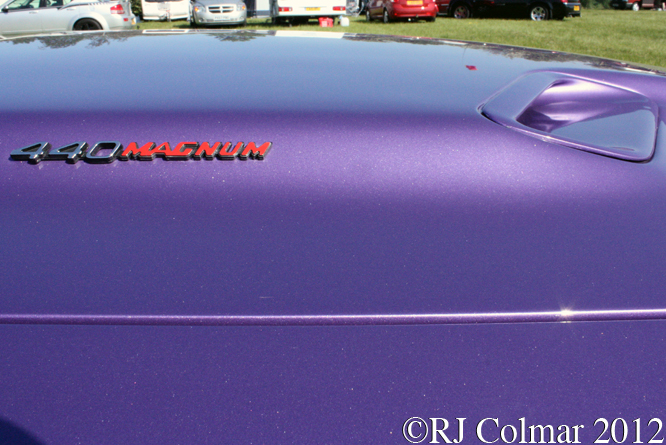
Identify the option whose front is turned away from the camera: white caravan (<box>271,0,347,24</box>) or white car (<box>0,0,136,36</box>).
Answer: white caravan (<box>271,0,347,24</box>)

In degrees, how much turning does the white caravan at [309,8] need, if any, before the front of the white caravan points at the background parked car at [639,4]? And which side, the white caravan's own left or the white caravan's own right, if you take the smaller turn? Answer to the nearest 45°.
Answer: approximately 45° to the white caravan's own right

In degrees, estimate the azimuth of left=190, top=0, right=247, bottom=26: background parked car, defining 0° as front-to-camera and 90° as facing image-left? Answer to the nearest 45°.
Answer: approximately 0°

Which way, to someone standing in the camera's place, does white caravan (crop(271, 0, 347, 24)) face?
facing away from the viewer

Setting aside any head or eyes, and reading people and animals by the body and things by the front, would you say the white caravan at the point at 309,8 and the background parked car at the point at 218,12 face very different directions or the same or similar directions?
very different directions

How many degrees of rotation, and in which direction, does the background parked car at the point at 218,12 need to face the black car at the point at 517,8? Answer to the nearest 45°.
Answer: approximately 90° to its left

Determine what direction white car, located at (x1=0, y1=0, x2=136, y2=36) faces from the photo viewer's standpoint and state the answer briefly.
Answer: facing to the left of the viewer

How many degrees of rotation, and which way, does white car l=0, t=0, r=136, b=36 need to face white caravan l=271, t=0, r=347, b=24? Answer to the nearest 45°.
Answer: approximately 180°

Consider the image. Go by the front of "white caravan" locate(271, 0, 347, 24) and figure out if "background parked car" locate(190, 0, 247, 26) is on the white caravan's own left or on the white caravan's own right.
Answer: on the white caravan's own left

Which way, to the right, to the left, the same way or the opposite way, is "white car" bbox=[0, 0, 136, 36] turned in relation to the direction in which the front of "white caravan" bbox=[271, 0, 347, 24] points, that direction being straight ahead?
to the left

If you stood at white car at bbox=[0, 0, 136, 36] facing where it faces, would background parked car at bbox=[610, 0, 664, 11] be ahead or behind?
behind

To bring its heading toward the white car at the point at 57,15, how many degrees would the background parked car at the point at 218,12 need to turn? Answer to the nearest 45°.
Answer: approximately 45° to its right
